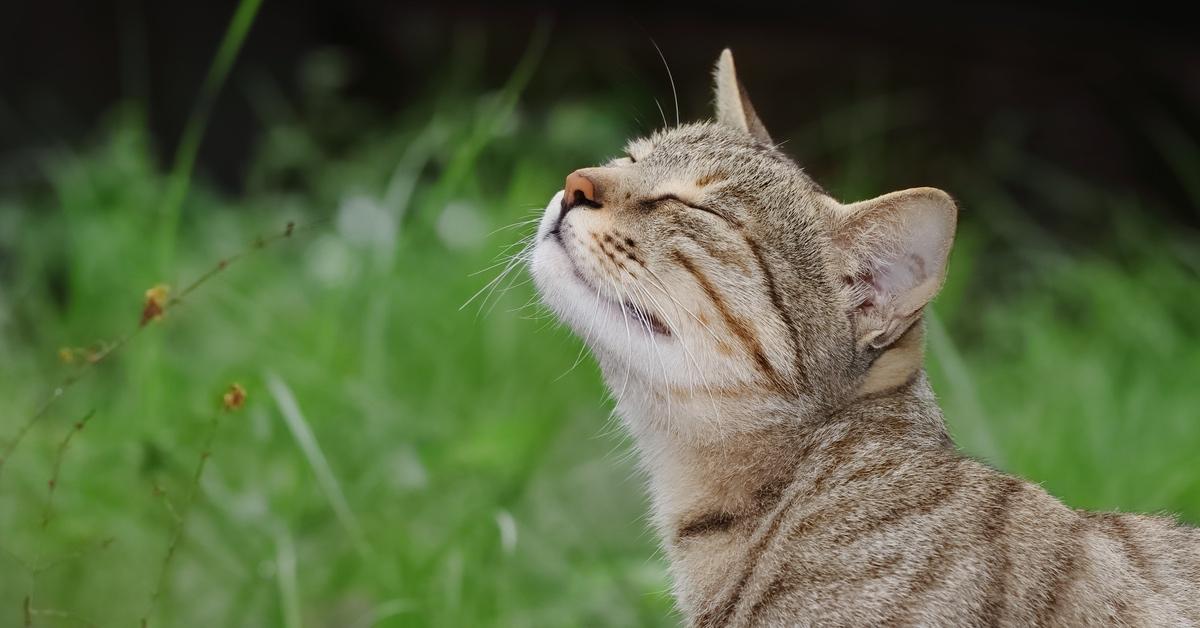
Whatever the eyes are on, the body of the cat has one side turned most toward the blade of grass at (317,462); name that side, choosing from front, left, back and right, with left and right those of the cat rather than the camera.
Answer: front

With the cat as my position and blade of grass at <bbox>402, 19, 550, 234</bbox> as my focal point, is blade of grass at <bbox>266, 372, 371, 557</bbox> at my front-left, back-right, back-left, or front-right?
front-left

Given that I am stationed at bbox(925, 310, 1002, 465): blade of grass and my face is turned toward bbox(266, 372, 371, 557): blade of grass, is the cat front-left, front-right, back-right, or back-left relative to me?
front-left

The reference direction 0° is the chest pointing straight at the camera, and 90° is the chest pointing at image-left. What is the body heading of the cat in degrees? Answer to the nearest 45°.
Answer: approximately 90°

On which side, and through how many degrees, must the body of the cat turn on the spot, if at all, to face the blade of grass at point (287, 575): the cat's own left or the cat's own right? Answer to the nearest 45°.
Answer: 0° — it already faces it
